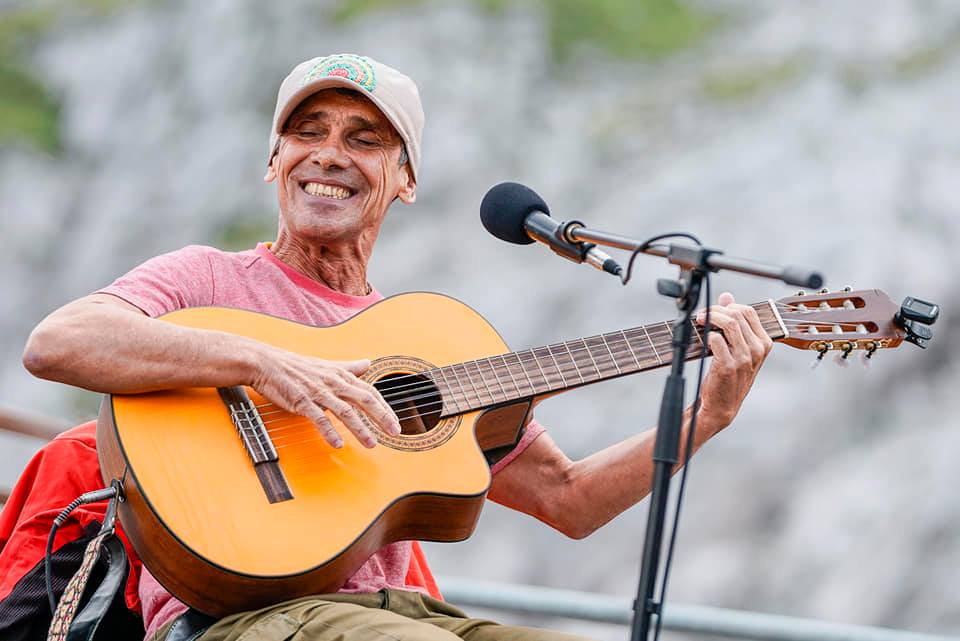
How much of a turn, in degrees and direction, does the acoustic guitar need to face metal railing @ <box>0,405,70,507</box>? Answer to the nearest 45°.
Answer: approximately 135° to its right

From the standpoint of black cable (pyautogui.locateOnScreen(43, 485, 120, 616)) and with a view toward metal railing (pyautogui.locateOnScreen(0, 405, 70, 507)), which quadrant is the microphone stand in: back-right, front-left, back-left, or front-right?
back-right

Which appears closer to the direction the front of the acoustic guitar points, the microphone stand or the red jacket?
the microphone stand

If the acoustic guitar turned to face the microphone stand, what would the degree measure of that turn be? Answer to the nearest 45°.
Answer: approximately 45° to its left

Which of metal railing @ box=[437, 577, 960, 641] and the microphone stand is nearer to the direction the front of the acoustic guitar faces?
the microphone stand

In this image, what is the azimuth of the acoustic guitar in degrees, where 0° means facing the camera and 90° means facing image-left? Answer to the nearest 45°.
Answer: approximately 0°

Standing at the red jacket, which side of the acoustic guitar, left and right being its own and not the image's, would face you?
right

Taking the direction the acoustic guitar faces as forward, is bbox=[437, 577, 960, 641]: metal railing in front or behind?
behind
